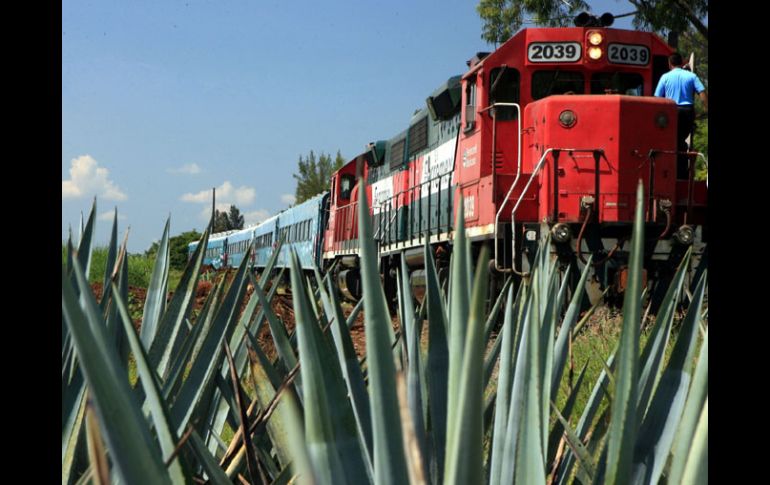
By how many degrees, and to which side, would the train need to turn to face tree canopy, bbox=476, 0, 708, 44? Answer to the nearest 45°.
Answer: approximately 135° to its left

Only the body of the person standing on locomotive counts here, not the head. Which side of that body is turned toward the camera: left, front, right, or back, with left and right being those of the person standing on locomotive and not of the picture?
back

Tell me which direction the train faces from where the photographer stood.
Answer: facing the viewer and to the right of the viewer

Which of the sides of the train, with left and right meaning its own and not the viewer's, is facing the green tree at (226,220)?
back

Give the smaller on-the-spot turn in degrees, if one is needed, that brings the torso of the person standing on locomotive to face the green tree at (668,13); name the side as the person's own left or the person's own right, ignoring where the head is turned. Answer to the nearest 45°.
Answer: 0° — they already face it

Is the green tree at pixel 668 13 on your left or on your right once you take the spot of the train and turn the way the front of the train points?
on your left

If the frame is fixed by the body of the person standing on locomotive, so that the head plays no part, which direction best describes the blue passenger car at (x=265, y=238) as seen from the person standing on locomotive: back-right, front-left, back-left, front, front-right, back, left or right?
front-left
